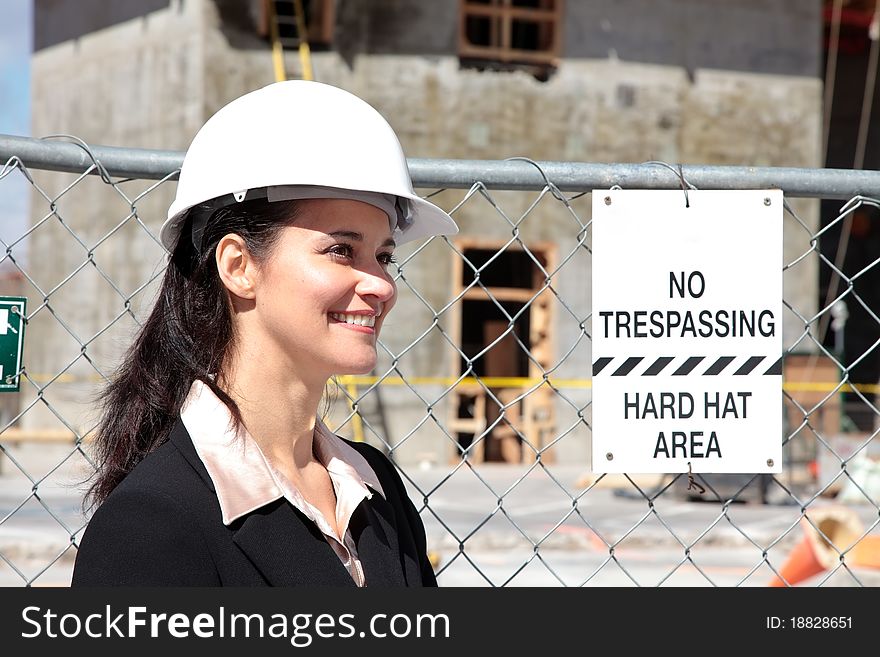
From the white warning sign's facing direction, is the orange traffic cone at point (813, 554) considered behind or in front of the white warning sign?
behind

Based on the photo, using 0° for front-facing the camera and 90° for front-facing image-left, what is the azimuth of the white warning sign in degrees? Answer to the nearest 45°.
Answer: approximately 0°

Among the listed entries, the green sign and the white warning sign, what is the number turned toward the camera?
2

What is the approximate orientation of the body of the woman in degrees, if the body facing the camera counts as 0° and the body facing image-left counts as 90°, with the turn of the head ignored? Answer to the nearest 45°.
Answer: approximately 315°

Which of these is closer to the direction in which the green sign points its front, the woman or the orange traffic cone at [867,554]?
the woman

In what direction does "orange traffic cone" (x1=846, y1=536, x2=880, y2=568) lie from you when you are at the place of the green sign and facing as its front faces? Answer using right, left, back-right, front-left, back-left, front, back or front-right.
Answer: back-left

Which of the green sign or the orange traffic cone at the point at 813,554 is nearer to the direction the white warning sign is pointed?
the green sign

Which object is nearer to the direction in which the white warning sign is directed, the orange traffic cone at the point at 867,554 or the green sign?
the green sign

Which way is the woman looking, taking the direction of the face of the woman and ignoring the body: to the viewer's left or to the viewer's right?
to the viewer's right

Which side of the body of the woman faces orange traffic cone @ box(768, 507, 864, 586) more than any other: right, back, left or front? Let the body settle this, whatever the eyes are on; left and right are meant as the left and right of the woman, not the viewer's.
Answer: left

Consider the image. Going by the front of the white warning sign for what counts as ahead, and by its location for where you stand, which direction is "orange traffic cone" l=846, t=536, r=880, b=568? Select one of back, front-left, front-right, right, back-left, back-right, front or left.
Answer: back
